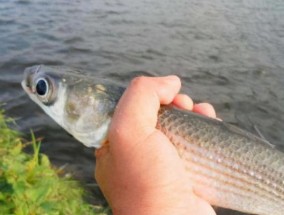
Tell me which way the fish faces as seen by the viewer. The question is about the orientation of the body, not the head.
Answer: to the viewer's left
